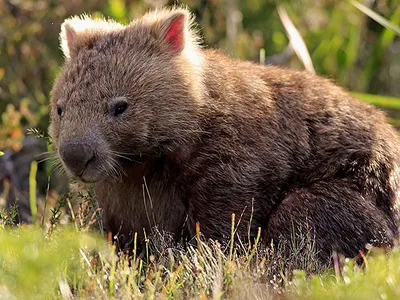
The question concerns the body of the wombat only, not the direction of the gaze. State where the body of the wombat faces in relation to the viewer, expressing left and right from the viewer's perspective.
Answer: facing the viewer and to the left of the viewer
